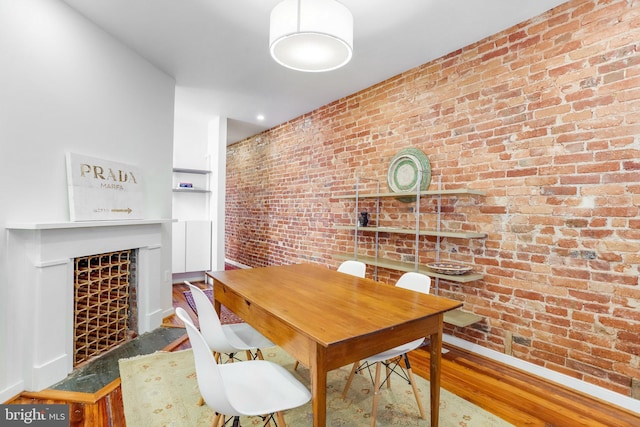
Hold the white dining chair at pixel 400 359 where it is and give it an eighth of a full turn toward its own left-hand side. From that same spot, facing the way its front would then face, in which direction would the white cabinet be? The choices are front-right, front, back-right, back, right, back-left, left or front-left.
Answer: back-right

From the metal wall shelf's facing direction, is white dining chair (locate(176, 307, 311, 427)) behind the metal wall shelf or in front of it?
in front

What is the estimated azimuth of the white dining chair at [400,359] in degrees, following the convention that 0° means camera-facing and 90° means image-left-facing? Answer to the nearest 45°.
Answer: approximately 45°

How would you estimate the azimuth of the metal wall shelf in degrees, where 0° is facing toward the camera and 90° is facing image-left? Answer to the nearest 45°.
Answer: approximately 45°

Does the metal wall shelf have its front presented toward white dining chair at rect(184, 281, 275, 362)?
yes

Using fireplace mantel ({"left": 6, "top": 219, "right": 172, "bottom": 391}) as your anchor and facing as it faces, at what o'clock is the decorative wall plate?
The decorative wall plate is roughly at 11 o'clock from the fireplace mantel.

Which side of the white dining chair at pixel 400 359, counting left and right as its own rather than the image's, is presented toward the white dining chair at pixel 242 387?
front

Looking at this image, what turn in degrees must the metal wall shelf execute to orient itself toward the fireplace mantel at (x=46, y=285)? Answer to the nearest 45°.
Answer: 0° — it already faces it

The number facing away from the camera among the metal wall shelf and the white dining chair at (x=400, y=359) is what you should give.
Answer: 0

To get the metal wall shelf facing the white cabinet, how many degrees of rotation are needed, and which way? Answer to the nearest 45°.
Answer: approximately 45° to its right

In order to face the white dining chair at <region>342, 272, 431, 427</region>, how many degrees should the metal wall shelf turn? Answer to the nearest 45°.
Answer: approximately 45° to its left

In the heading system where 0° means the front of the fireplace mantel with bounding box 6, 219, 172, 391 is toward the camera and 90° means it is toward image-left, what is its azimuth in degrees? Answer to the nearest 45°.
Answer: approximately 315°

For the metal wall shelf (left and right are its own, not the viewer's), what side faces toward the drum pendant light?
front

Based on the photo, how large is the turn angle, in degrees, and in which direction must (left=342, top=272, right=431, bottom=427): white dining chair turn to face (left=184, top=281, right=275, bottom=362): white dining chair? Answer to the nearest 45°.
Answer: approximately 45° to its right
